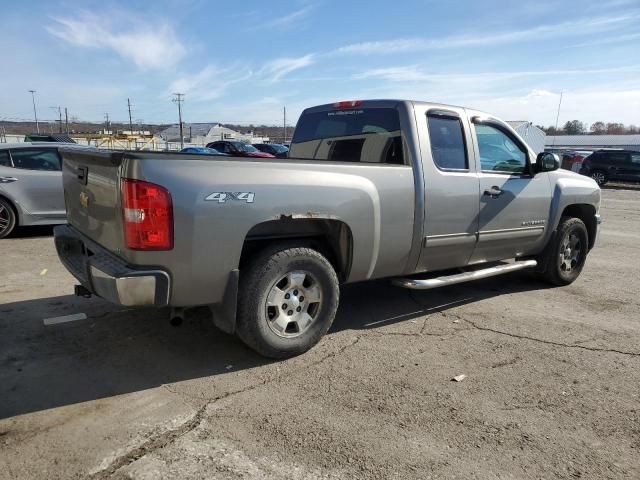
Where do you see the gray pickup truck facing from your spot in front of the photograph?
facing away from the viewer and to the right of the viewer
